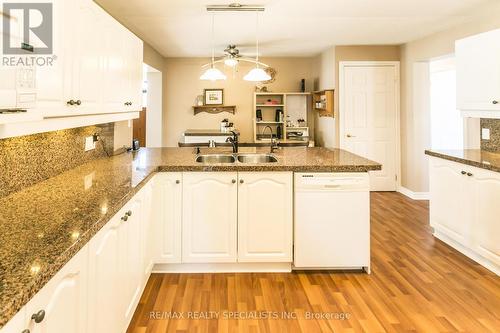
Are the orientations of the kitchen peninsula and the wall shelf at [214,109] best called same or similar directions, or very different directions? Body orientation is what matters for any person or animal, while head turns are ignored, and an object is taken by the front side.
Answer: same or similar directions

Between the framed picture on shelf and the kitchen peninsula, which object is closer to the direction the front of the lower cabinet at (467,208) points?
the kitchen peninsula

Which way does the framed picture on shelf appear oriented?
toward the camera

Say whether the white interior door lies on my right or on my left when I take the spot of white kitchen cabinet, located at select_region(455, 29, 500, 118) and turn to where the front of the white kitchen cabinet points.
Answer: on my right

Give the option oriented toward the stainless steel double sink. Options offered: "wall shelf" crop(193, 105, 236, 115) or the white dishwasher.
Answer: the wall shelf

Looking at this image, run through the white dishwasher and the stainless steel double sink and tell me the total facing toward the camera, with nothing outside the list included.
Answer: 2

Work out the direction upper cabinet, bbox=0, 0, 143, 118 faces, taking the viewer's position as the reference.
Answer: facing the viewer and to the right of the viewer

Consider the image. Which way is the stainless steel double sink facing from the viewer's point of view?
toward the camera

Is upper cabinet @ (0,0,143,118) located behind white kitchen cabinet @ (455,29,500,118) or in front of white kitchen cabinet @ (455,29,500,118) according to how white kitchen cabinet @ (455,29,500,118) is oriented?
in front
